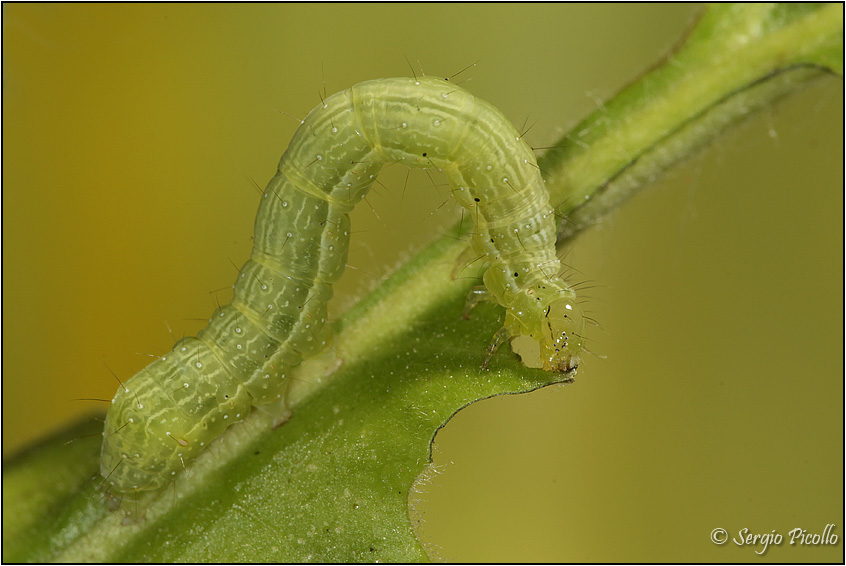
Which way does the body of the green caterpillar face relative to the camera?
to the viewer's right
